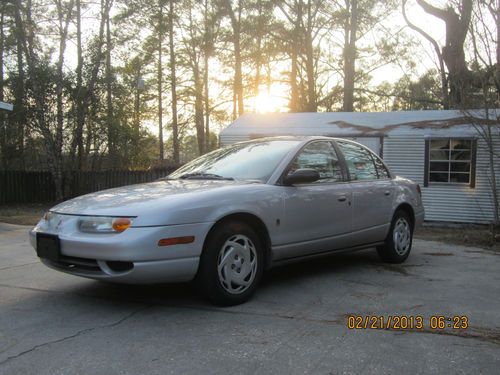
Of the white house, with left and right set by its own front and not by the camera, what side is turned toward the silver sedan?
front

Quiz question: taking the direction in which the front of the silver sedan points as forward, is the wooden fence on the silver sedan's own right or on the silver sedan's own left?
on the silver sedan's own right

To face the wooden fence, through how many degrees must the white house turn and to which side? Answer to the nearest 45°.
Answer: approximately 90° to its right

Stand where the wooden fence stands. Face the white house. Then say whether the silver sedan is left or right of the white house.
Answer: right

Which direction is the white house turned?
toward the camera

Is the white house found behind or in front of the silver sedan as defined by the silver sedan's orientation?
behind

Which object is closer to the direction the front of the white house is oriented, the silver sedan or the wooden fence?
the silver sedan

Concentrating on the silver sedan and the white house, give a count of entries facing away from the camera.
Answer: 0

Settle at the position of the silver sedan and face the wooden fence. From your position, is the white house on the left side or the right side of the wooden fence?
right

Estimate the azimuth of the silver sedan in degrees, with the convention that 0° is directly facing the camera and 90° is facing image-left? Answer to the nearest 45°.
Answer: approximately 45°
